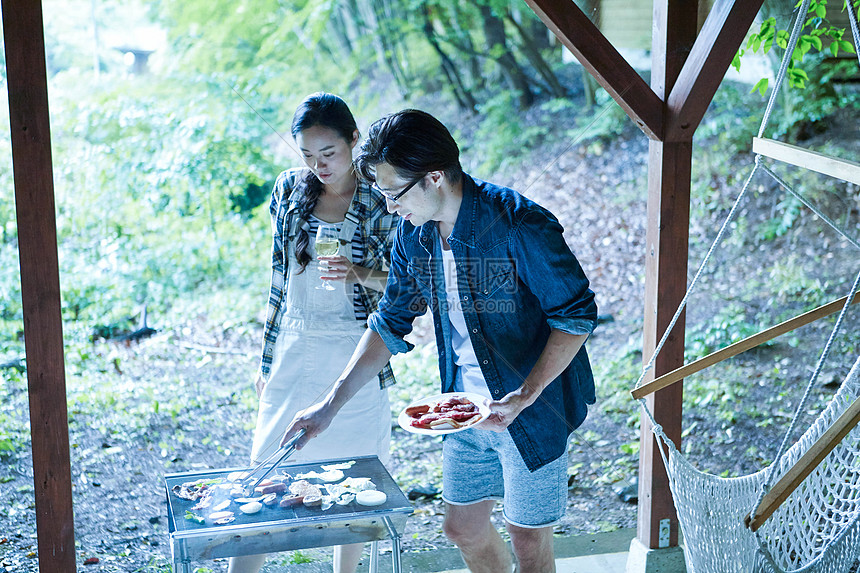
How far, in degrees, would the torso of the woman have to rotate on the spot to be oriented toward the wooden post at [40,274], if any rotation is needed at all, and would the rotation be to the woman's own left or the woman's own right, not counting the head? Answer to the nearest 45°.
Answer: approximately 90° to the woman's own right

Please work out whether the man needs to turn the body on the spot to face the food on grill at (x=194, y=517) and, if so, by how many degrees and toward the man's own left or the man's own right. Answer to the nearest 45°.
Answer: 0° — they already face it

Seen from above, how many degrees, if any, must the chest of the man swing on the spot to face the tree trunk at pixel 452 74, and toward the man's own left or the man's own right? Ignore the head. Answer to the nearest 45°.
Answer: approximately 135° to the man's own right

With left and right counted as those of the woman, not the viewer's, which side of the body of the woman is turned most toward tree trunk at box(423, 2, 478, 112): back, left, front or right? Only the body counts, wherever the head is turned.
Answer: back

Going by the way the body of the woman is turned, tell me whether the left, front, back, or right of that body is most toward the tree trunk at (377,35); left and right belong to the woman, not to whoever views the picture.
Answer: back

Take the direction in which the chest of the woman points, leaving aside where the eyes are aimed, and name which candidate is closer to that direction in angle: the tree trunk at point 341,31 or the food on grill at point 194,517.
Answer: the food on grill

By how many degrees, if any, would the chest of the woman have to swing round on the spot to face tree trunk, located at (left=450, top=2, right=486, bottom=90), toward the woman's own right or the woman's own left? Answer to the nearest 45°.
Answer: approximately 180°

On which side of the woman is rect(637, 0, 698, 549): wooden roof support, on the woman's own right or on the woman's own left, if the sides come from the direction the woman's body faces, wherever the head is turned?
on the woman's own left

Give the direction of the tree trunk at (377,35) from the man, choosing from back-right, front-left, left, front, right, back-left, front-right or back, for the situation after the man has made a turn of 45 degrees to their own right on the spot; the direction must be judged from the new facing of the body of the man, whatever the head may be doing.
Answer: right

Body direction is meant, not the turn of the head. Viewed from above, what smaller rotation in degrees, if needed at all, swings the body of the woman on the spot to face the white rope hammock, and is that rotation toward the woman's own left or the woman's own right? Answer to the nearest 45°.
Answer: approximately 45° to the woman's own left

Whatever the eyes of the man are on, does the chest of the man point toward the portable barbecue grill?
yes

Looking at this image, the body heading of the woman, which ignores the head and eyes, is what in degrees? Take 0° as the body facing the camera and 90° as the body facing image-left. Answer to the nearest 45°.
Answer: approximately 0°
